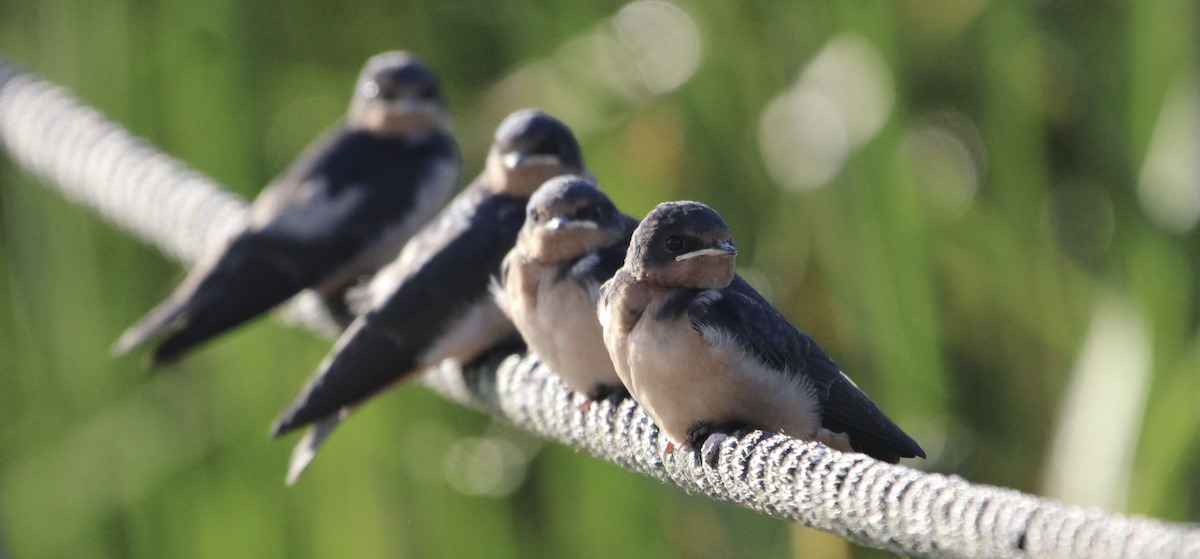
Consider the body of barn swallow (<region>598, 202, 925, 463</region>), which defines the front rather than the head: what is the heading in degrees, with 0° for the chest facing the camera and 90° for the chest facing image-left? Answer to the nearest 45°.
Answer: approximately 45°

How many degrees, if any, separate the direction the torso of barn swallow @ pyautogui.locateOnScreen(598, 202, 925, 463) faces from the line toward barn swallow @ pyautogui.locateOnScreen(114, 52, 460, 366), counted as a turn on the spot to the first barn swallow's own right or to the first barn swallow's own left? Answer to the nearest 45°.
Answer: approximately 90° to the first barn swallow's own right

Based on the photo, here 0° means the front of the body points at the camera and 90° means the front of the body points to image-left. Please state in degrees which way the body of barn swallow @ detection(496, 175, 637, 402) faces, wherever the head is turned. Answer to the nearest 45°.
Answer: approximately 0°
